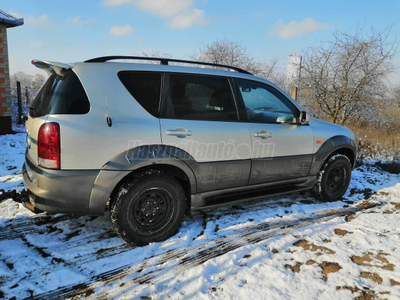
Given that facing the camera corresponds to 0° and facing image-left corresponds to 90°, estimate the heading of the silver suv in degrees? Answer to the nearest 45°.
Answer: approximately 225°

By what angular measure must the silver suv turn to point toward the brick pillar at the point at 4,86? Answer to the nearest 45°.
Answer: approximately 90° to its left
